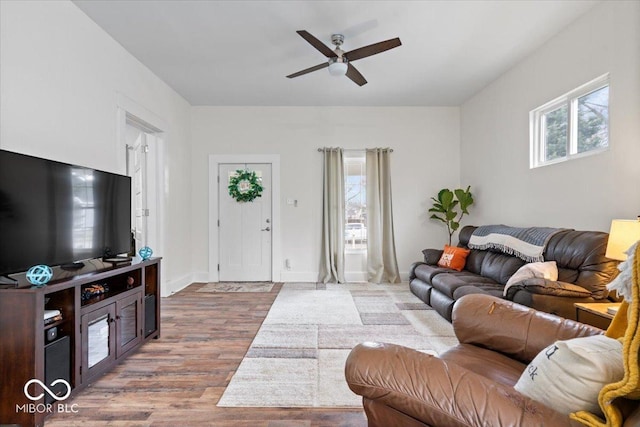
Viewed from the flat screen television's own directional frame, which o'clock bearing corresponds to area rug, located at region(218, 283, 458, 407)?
The area rug is roughly at 11 o'clock from the flat screen television.

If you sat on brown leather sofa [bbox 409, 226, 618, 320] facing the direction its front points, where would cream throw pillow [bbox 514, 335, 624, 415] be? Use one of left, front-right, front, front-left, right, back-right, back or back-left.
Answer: front-left

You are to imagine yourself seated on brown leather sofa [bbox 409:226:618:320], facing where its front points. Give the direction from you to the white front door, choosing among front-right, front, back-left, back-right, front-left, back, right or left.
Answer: front-right

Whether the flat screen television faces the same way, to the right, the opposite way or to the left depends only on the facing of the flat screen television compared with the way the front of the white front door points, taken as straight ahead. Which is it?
to the left

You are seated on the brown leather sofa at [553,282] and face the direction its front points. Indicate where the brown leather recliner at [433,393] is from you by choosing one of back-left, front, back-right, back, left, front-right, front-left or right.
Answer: front-left

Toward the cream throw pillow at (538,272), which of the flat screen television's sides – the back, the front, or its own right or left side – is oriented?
front

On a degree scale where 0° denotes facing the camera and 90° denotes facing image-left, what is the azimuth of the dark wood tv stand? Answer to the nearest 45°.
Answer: approximately 315°

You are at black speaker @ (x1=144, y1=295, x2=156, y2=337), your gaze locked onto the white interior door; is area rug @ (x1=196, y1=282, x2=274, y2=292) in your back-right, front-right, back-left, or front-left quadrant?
front-right

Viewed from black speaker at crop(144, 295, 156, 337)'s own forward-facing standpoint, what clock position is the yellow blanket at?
The yellow blanket is roughly at 1 o'clock from the black speaker.

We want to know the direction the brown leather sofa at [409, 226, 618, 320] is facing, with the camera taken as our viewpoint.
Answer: facing the viewer and to the left of the viewer

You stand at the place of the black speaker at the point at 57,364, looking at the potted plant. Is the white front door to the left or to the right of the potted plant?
left

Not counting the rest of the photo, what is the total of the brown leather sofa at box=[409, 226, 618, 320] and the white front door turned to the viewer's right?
0

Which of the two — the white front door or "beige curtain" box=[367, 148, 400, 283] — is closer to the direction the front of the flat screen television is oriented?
the beige curtain

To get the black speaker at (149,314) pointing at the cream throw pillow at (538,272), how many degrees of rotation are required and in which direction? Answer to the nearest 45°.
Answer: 0° — it already faces it

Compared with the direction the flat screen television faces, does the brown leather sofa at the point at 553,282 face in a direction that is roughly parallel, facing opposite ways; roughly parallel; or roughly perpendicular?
roughly parallel, facing opposite ways

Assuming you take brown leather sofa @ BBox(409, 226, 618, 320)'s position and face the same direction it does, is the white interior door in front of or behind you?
in front

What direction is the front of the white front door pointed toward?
toward the camera

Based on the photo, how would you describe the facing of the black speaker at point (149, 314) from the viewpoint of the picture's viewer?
facing the viewer and to the right of the viewer

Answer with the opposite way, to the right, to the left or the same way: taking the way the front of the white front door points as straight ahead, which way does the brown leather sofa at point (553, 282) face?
to the right
